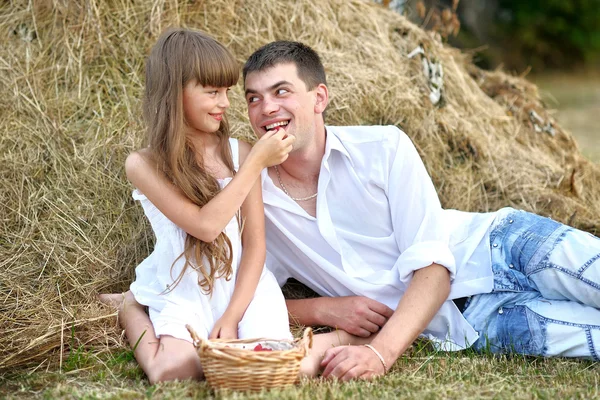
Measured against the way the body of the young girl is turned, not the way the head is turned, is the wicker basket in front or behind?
in front

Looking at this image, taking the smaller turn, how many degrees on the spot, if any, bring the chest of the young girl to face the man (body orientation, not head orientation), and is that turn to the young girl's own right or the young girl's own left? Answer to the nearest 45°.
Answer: approximately 45° to the young girl's own left

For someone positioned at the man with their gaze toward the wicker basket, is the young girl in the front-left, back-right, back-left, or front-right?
front-right

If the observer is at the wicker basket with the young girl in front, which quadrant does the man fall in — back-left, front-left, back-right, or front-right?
front-right

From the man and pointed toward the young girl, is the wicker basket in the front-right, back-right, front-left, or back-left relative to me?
front-left

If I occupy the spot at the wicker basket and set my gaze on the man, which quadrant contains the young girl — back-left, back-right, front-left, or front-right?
front-left
